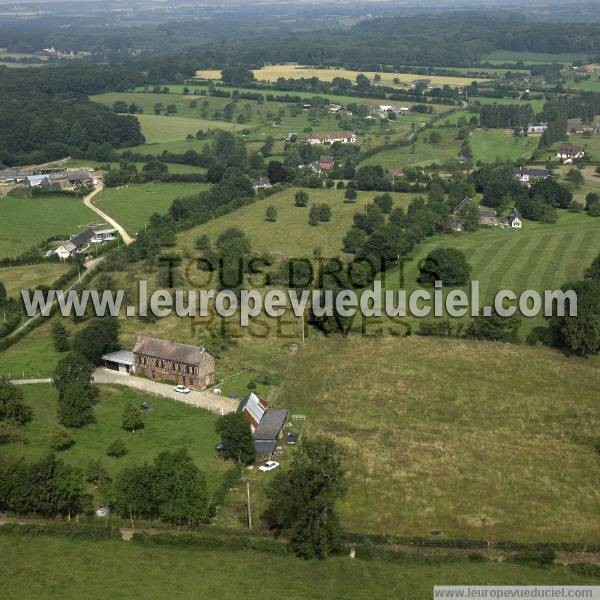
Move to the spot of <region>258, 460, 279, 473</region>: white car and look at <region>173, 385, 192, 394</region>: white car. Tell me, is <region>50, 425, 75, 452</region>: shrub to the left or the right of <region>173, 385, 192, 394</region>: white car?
left

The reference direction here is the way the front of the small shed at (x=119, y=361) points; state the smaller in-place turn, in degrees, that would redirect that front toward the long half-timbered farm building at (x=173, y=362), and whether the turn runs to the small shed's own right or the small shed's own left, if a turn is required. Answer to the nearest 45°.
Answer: approximately 45° to the small shed's own left

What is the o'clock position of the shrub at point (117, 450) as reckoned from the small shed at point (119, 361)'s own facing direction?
The shrub is roughly at 12 o'clock from the small shed.

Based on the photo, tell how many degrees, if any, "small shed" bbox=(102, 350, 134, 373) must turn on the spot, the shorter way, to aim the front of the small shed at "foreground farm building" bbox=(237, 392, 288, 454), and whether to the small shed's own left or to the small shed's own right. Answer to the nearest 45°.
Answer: approximately 45° to the small shed's own left

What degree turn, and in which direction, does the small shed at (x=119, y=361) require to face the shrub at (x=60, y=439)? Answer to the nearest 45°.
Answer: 0° — it already faces it

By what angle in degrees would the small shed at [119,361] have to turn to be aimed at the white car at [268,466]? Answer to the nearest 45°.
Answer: approximately 45° to its left

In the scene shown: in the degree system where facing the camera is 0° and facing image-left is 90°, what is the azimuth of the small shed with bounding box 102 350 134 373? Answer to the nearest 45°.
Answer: approximately 0°
